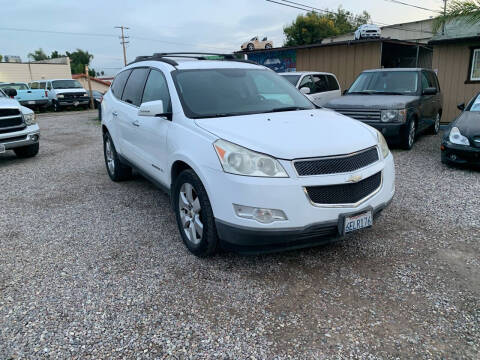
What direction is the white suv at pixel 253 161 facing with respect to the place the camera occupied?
facing the viewer and to the right of the viewer

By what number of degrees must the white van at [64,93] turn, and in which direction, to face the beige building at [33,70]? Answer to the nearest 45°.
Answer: approximately 135° to its left

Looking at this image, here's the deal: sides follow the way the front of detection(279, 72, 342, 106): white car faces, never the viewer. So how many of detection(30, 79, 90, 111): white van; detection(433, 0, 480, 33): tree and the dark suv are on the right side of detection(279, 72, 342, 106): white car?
1

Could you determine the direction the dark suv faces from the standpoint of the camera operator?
facing the viewer and to the left of the viewer

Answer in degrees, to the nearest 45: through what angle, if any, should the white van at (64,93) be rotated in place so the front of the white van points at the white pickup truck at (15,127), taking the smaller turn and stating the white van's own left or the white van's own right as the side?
approximately 45° to the white van's own right

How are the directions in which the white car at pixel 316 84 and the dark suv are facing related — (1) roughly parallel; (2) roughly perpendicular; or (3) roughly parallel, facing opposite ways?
roughly parallel

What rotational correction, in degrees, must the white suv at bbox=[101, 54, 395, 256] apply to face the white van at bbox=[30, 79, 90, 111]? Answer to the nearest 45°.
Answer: approximately 180°

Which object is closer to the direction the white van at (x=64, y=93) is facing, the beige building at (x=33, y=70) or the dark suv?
the dark suv

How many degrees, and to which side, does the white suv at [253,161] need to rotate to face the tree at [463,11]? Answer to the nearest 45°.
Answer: approximately 90° to its left

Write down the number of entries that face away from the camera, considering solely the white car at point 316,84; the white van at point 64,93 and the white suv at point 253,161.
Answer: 0

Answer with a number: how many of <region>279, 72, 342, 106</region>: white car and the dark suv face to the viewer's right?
0

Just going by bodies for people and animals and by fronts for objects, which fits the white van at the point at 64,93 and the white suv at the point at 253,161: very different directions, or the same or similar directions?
same or similar directions
